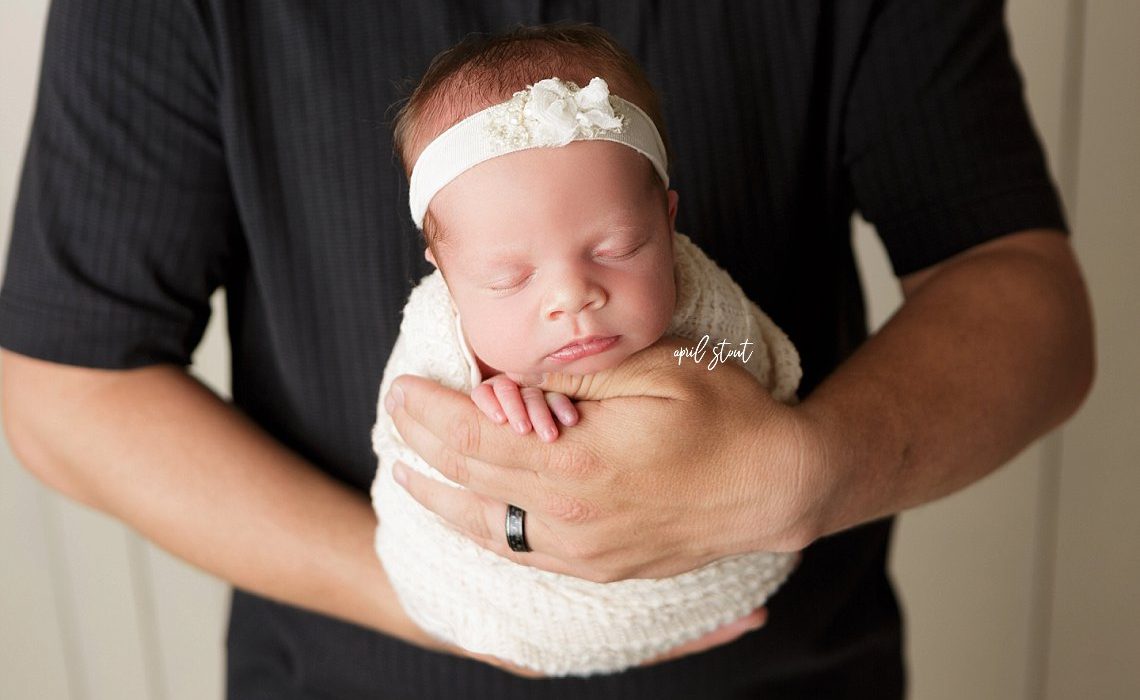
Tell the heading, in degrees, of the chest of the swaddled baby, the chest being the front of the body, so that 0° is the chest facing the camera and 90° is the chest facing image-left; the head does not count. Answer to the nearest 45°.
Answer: approximately 0°
